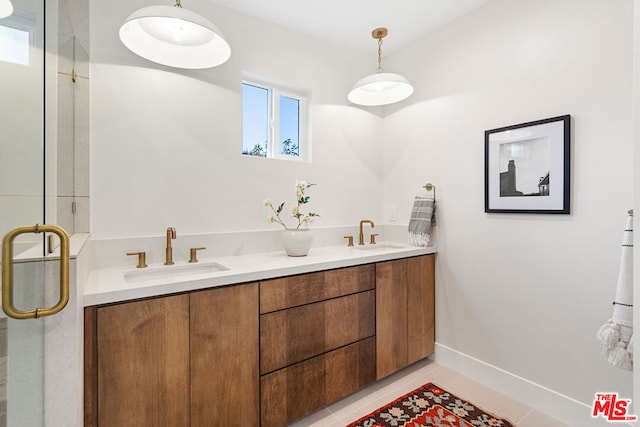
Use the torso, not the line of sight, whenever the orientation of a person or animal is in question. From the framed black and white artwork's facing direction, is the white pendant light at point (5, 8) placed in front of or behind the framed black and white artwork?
in front

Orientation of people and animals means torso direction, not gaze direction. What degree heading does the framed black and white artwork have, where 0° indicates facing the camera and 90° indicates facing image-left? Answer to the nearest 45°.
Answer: approximately 45°

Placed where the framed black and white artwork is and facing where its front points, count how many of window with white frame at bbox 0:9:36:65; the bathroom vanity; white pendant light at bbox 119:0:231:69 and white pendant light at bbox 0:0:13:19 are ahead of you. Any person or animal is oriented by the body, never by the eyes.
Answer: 4

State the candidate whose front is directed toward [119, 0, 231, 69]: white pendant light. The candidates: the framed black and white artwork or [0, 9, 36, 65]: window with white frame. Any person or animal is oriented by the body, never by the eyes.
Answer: the framed black and white artwork

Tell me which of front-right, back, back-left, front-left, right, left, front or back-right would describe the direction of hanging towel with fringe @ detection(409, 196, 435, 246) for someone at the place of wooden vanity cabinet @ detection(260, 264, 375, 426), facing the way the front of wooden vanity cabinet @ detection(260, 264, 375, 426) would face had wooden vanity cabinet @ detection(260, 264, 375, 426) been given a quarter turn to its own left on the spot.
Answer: front

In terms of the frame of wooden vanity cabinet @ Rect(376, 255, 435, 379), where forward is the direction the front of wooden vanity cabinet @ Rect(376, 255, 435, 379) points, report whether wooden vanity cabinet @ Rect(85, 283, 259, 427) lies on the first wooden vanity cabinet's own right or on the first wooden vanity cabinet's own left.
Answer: on the first wooden vanity cabinet's own right

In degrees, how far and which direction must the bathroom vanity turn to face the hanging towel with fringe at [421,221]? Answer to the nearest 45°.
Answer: approximately 90° to its left

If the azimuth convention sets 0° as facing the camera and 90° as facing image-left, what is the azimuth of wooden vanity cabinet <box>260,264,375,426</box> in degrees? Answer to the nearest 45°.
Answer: approximately 315°
